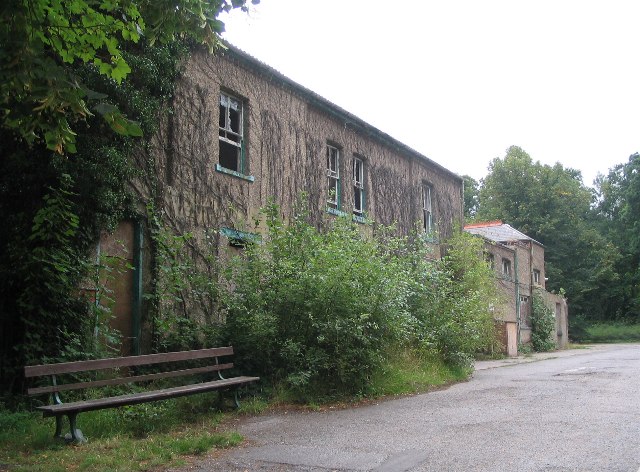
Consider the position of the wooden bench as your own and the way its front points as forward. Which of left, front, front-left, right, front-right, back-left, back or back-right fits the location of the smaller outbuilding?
left

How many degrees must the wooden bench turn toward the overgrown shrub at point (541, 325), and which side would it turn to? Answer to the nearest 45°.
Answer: approximately 90° to its left

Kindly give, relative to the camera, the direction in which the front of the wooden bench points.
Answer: facing the viewer and to the right of the viewer

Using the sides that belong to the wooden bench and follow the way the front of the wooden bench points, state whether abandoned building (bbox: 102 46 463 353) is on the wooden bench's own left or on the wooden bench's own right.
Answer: on the wooden bench's own left

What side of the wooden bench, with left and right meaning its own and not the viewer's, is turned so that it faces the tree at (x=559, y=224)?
left

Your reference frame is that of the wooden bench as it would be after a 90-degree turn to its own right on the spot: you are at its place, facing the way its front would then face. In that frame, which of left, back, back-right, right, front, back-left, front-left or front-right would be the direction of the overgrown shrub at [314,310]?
back
